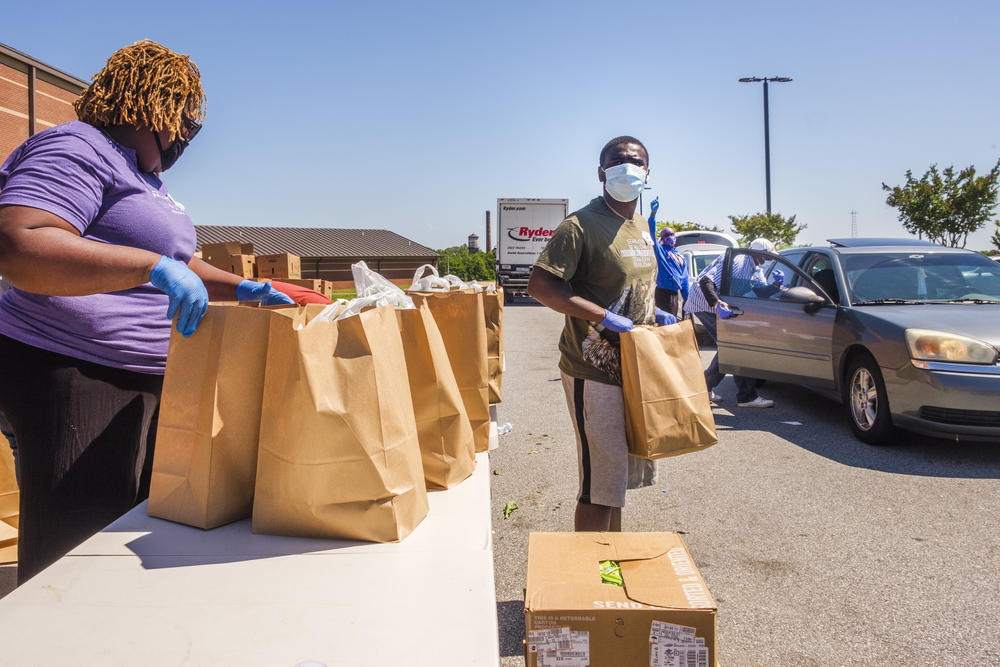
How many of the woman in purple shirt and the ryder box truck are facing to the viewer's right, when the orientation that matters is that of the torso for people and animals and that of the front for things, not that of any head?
1

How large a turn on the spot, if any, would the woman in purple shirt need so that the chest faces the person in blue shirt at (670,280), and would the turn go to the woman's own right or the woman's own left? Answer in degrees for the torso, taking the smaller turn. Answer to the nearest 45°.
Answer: approximately 45° to the woman's own left

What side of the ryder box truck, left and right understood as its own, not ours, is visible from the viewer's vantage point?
back

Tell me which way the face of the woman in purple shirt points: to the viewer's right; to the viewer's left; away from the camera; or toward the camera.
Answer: to the viewer's right

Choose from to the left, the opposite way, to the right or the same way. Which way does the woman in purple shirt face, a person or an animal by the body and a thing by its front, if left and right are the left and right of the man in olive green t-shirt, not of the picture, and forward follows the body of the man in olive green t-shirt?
to the left

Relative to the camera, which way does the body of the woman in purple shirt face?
to the viewer's right

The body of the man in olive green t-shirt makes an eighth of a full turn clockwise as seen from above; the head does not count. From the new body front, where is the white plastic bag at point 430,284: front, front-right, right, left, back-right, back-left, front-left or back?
front-right

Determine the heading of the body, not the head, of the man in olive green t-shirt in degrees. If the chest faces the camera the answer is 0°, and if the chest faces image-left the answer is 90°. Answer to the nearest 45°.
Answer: approximately 315°

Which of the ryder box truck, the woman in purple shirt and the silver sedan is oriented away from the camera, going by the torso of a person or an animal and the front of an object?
the ryder box truck
